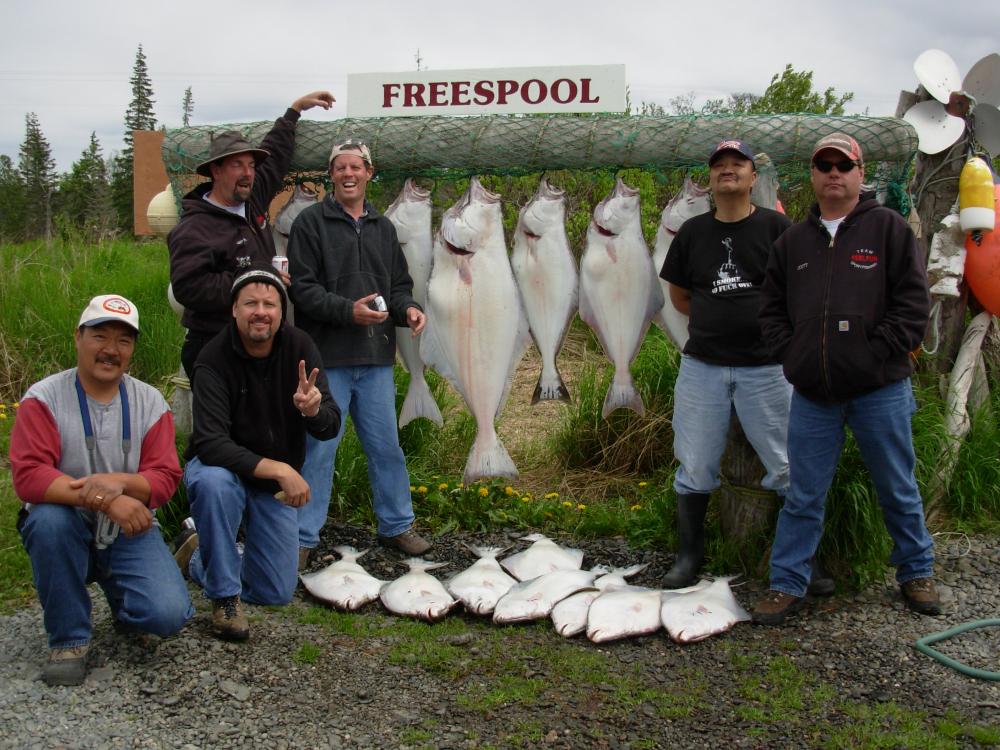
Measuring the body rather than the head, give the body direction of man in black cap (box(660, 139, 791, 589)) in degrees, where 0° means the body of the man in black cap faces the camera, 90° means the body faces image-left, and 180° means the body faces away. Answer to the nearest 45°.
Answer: approximately 0°

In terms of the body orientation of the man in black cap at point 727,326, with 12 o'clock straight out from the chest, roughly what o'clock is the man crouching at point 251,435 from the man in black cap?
The man crouching is roughly at 2 o'clock from the man in black cap.

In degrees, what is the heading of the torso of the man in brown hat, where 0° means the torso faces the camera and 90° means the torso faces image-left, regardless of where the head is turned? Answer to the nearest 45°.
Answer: approximately 315°

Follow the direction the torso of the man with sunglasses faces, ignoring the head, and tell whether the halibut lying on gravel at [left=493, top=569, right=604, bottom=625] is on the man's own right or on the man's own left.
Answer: on the man's own right

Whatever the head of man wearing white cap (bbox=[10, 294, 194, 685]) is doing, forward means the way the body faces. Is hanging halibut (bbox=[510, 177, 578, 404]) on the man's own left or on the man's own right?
on the man's own left

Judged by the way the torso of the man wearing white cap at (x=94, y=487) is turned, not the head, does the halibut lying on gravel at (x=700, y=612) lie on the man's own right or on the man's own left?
on the man's own left

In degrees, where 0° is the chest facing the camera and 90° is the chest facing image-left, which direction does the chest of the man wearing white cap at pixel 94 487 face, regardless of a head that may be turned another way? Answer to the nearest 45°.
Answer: approximately 0°
